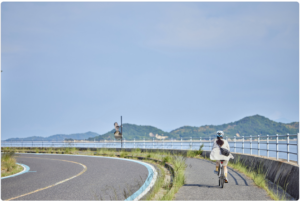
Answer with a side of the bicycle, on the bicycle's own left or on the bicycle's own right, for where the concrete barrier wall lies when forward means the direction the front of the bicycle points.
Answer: on the bicycle's own right

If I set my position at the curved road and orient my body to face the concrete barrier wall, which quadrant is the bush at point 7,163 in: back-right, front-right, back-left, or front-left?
back-left

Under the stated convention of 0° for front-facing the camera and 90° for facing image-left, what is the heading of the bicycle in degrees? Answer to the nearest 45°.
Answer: approximately 180°

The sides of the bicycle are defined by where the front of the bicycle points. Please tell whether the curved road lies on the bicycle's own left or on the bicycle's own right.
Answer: on the bicycle's own left
